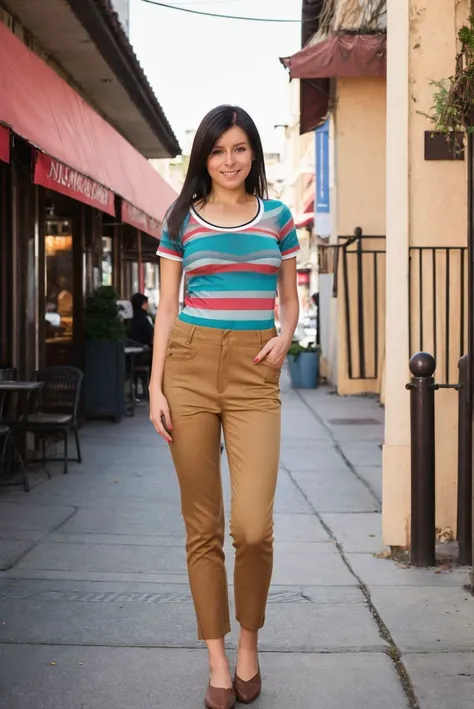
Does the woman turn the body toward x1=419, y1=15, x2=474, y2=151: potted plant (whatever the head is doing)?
no

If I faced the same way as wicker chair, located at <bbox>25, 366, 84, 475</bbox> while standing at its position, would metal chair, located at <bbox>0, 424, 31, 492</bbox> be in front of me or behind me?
in front

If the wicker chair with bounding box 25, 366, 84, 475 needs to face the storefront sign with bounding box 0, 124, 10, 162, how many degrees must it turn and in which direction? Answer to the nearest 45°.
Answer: approximately 45° to its left

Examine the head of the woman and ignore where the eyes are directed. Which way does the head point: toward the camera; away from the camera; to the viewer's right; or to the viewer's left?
toward the camera

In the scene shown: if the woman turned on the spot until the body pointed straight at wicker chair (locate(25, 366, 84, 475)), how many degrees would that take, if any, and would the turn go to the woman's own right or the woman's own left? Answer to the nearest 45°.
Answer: approximately 180°

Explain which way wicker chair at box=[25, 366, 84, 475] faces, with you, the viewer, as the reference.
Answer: facing the viewer and to the left of the viewer

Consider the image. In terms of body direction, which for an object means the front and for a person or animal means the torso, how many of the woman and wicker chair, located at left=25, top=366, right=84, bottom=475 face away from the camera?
0

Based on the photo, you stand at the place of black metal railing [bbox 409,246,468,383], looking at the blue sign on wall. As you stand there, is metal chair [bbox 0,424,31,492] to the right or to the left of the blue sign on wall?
left

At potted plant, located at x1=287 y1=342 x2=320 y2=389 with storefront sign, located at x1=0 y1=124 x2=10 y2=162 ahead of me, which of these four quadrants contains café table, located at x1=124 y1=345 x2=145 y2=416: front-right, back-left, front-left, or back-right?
front-right

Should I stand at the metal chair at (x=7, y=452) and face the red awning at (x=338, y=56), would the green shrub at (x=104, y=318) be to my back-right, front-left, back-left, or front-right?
front-left

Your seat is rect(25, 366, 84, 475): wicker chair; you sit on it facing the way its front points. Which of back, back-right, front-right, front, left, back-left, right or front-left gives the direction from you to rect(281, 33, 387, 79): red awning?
back

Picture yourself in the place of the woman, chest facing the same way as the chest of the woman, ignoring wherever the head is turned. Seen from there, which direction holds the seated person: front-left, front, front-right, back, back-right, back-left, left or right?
back

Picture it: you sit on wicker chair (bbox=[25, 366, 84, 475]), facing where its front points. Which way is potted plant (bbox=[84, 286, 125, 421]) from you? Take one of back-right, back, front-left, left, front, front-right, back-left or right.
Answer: back-right

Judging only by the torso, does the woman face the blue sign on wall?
no

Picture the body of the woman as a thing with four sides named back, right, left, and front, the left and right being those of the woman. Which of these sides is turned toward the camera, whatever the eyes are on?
front
